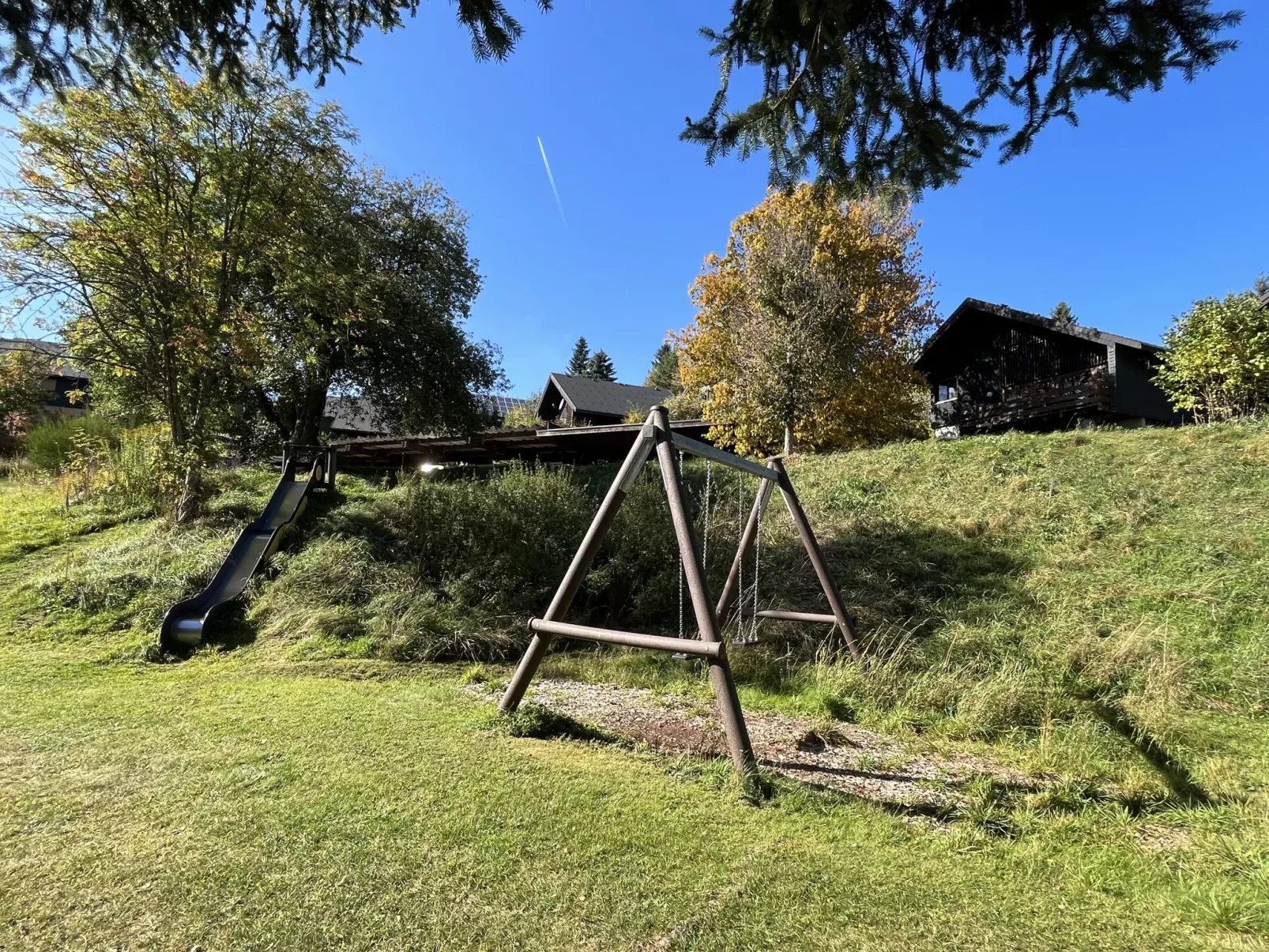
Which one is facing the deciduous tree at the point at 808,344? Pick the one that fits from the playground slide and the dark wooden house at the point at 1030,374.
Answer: the dark wooden house

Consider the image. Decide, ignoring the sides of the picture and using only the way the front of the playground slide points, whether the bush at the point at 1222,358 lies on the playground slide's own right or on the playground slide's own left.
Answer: on the playground slide's own left

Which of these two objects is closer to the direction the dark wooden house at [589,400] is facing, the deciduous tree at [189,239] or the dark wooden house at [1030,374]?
the deciduous tree

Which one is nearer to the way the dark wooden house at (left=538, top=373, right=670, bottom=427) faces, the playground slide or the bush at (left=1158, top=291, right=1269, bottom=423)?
the playground slide

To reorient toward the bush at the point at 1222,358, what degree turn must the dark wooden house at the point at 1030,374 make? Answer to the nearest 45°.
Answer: approximately 90° to its left

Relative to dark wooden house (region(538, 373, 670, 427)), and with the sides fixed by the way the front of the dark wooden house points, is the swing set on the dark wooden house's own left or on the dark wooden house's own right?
on the dark wooden house's own left

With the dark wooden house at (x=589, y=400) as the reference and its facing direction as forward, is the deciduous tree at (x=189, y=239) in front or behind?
in front

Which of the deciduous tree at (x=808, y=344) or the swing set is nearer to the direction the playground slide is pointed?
the swing set

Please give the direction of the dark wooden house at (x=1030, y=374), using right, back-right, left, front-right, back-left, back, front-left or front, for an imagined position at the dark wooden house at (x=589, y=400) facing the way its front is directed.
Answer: left

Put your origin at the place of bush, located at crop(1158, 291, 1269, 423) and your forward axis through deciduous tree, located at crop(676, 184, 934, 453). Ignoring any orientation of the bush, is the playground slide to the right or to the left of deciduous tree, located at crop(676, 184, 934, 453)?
left

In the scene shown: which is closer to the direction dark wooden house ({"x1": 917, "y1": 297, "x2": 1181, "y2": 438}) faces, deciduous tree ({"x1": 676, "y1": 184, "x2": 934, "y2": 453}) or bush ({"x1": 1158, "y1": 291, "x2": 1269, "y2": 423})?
the deciduous tree

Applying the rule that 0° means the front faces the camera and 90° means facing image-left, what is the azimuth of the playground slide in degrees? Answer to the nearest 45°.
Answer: approximately 45°
